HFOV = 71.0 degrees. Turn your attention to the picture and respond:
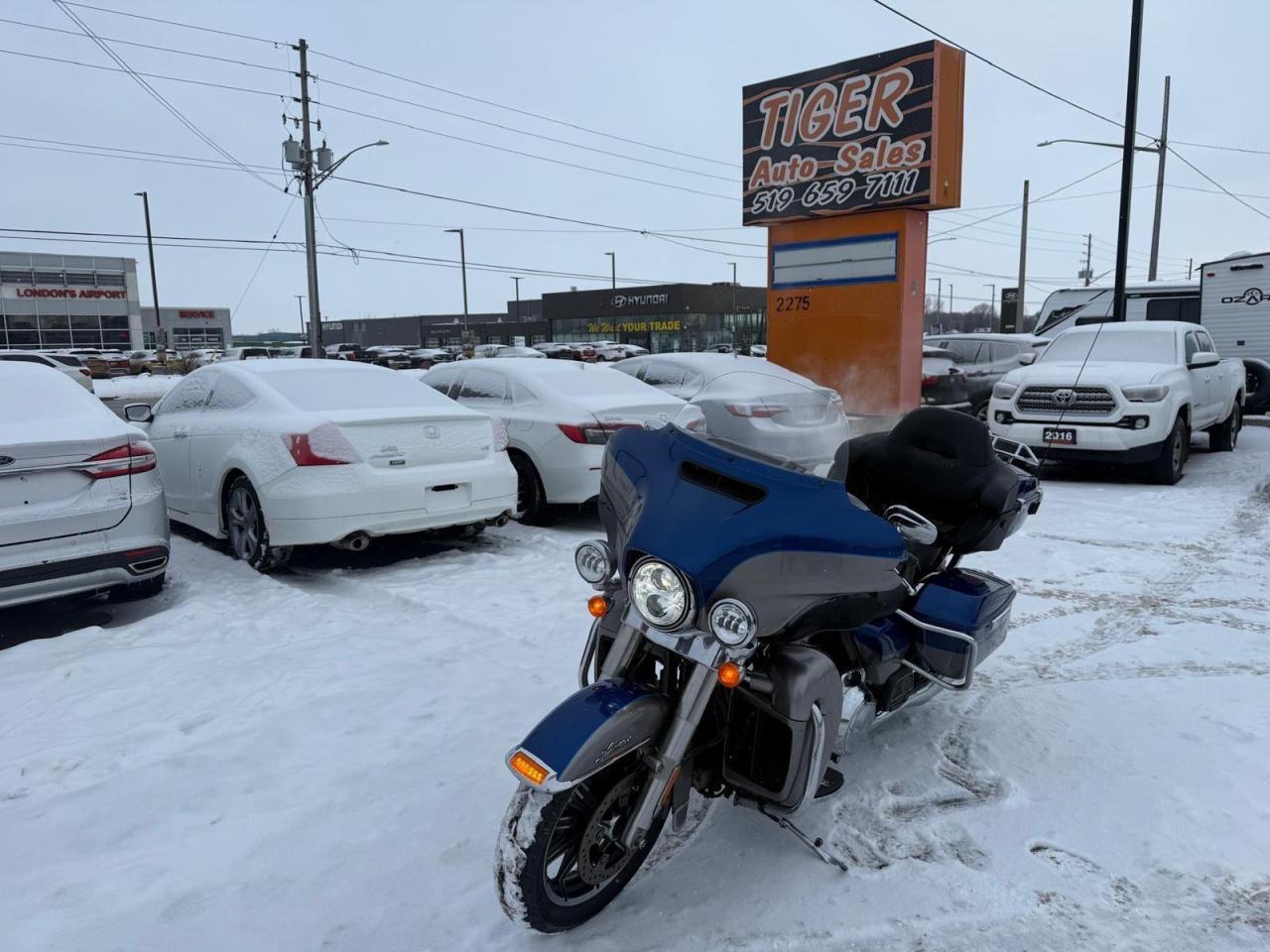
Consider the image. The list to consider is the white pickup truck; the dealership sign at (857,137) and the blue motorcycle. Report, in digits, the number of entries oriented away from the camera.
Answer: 0

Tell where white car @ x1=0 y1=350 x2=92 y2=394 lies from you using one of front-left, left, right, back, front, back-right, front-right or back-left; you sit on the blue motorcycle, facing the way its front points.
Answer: right

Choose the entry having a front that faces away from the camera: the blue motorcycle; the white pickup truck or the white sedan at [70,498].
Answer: the white sedan

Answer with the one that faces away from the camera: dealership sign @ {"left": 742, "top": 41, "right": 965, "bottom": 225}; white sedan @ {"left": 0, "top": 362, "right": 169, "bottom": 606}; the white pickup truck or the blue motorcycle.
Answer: the white sedan

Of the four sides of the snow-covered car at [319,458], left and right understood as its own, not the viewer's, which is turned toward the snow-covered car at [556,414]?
right

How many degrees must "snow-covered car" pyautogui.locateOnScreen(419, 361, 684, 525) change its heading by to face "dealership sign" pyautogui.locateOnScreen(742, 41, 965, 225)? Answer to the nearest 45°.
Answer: approximately 90° to its right

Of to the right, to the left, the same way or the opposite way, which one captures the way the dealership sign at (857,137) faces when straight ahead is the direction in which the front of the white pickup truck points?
the same way

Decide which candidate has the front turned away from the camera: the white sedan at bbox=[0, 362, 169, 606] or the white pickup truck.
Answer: the white sedan

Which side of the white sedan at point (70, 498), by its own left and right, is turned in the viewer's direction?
back

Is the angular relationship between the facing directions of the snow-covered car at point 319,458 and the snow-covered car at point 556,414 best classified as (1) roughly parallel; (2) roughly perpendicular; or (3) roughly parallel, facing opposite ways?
roughly parallel

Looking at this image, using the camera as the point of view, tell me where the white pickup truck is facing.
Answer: facing the viewer and to the left of the viewer

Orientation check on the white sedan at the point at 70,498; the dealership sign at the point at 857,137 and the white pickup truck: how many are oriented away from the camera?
1

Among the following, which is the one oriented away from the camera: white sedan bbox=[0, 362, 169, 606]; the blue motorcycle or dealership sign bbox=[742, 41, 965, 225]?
the white sedan

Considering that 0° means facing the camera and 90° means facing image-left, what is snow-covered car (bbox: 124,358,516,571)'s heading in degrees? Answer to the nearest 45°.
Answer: approximately 135°

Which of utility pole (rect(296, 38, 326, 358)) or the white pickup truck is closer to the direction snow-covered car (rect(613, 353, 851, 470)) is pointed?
the utility pole

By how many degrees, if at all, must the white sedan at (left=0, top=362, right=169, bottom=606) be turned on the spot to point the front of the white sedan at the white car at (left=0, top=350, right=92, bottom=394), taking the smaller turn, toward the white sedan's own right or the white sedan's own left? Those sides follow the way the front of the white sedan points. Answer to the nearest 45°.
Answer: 0° — it already faces it

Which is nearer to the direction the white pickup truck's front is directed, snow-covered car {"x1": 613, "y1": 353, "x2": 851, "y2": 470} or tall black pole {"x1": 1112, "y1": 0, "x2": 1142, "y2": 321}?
the snow-covered car

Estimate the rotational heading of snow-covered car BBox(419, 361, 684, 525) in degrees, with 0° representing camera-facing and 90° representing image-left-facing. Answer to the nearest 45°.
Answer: approximately 135°
